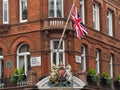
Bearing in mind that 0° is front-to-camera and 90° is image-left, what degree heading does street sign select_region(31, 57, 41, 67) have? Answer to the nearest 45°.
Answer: approximately 0°

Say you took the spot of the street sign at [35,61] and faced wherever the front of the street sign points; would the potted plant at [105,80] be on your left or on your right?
on your left

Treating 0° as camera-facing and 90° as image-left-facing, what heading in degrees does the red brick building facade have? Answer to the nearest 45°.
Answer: approximately 0°

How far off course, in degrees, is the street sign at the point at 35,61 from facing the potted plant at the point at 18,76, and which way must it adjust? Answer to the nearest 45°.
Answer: approximately 90° to its right
